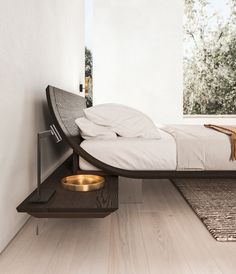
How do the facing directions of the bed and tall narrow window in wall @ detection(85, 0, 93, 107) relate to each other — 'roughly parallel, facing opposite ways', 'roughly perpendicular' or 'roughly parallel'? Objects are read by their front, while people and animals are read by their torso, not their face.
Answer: roughly perpendicular

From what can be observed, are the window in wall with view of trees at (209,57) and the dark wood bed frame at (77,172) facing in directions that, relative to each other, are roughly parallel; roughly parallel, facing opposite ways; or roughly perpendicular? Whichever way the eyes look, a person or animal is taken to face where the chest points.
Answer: roughly perpendicular

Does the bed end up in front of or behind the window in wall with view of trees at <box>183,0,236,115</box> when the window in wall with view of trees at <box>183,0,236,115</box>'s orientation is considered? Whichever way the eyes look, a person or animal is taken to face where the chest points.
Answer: in front

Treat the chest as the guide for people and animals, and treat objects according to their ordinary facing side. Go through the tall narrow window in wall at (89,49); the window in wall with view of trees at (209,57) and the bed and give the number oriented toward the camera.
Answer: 2

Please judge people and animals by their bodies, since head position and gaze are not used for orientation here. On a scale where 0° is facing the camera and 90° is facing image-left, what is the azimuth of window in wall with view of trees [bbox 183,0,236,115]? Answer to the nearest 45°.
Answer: approximately 0°

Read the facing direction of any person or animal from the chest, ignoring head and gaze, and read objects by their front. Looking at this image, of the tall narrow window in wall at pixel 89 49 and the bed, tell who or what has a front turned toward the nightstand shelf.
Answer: the tall narrow window in wall

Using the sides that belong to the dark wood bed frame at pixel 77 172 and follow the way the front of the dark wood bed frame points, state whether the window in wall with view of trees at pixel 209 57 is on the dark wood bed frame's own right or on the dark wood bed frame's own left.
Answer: on the dark wood bed frame's own left

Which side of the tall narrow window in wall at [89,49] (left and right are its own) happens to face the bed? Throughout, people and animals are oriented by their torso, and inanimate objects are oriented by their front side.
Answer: front

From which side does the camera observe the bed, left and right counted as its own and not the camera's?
right

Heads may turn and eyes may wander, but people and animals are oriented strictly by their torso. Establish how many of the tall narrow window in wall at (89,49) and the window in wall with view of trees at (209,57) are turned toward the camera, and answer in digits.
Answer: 2
